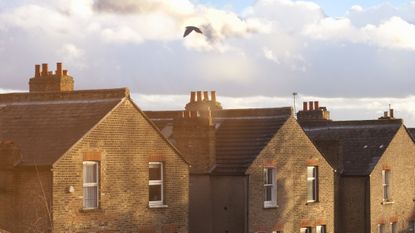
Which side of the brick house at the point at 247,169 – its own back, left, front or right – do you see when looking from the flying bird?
right

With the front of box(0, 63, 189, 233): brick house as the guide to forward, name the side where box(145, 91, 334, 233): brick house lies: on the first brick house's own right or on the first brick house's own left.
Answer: on the first brick house's own left

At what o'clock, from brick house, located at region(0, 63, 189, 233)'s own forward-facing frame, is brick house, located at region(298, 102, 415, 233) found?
brick house, located at region(298, 102, 415, 233) is roughly at 9 o'clock from brick house, located at region(0, 63, 189, 233).

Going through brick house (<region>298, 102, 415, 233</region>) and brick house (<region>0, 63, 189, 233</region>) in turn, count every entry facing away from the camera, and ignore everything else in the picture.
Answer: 0

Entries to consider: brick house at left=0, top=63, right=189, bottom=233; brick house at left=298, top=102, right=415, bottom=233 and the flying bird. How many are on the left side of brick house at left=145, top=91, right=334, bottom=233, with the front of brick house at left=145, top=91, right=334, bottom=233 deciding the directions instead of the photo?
1

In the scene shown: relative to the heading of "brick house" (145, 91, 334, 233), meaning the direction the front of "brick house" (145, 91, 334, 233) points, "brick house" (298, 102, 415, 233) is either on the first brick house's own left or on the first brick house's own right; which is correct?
on the first brick house's own left

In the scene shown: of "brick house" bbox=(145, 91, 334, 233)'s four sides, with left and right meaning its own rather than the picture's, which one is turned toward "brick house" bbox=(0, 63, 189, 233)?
right

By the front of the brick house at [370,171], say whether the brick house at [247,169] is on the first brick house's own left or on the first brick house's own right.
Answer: on the first brick house's own right

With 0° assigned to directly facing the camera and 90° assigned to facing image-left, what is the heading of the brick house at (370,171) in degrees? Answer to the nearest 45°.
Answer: approximately 315°
